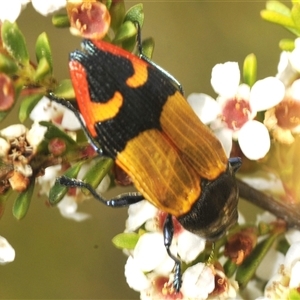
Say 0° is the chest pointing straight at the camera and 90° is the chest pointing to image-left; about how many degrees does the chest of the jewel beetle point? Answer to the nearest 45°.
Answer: approximately 315°
